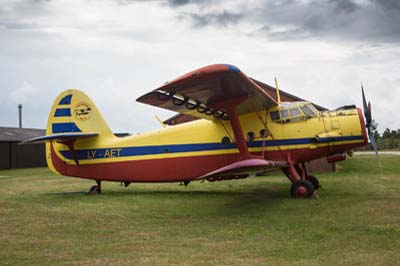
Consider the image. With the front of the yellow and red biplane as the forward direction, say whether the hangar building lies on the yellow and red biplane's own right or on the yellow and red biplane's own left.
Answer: on the yellow and red biplane's own left

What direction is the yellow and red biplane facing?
to the viewer's right
